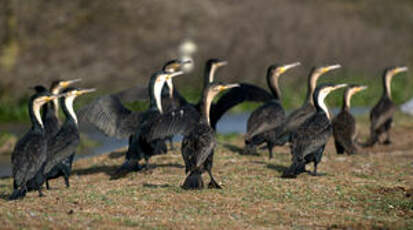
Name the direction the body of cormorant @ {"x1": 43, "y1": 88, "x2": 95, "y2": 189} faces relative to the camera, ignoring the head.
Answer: to the viewer's right

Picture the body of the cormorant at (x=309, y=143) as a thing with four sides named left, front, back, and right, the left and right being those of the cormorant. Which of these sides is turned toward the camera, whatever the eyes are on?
right

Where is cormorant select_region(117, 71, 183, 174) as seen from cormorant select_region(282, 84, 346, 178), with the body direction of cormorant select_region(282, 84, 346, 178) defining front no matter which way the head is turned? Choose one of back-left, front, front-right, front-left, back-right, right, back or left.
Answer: back

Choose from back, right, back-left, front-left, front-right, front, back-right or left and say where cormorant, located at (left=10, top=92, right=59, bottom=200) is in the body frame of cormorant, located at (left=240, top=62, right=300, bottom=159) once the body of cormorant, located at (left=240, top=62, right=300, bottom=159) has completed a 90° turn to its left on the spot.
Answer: back-left

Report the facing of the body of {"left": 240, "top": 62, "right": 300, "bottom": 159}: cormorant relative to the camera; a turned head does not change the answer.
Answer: to the viewer's right

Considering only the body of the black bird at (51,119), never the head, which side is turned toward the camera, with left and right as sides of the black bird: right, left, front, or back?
right

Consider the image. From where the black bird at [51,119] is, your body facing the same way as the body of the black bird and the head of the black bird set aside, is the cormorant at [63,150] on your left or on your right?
on your right

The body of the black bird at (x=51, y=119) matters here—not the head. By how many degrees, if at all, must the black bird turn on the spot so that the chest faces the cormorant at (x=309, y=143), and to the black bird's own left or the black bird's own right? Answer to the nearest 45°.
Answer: approximately 45° to the black bird's own right

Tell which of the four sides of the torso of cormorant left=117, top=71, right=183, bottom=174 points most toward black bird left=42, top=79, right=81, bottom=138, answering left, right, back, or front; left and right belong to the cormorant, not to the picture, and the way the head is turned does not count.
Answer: back

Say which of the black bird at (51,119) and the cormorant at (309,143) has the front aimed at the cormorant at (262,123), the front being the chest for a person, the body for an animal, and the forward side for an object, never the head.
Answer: the black bird
